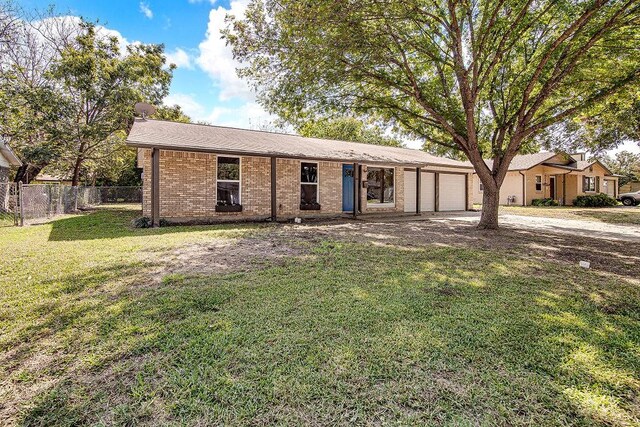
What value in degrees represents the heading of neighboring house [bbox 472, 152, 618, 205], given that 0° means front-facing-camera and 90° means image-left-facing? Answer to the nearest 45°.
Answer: approximately 315°

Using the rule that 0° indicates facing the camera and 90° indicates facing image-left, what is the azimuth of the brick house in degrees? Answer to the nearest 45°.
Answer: approximately 315°

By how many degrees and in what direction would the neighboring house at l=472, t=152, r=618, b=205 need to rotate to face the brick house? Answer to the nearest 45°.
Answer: approximately 45° to its right

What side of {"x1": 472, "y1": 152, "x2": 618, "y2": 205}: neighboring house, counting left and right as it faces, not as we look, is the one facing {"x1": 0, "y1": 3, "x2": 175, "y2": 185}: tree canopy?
right

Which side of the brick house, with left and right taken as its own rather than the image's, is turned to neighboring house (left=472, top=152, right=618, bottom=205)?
left

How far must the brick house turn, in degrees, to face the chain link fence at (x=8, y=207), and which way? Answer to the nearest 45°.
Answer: approximately 135° to its right

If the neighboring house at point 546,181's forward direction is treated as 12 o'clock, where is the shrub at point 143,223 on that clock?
The shrub is roughly at 2 o'clock from the neighboring house.

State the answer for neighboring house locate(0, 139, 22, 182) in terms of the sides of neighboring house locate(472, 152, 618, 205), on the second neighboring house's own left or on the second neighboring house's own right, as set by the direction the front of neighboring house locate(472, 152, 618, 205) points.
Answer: on the second neighboring house's own right
